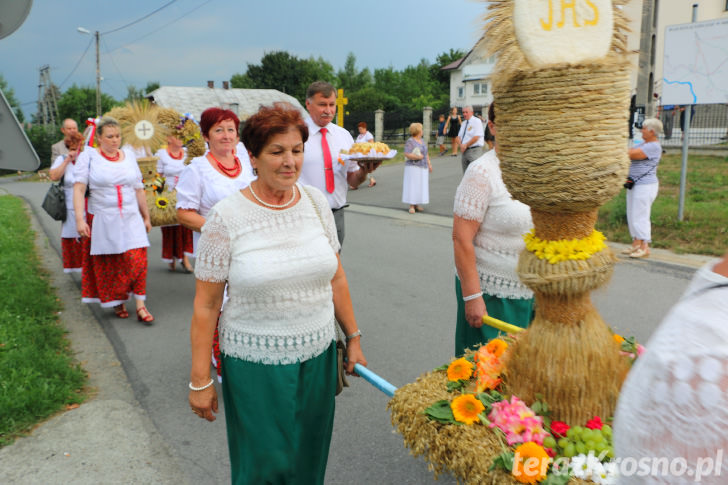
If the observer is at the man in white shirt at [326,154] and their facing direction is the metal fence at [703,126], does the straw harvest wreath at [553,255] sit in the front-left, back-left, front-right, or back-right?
back-right

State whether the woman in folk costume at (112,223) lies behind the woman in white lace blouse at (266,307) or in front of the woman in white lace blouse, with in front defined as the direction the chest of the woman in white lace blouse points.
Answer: behind

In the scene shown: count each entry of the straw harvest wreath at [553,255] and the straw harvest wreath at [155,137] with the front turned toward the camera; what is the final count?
2
